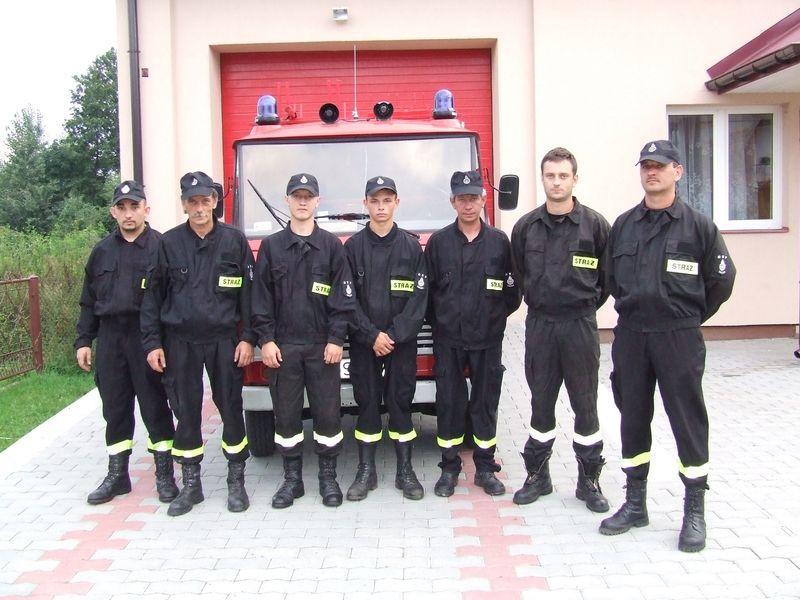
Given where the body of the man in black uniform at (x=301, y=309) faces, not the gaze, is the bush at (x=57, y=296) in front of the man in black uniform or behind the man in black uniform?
behind

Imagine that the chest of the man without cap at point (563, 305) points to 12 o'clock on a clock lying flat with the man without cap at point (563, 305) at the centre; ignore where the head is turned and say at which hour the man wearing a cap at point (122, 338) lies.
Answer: the man wearing a cap at point (122, 338) is roughly at 3 o'clock from the man without cap at point (563, 305).

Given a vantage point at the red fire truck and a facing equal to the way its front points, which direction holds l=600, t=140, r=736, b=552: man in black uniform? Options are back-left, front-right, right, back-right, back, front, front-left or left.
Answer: front-left

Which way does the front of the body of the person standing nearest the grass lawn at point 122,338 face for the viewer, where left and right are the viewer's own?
facing the viewer

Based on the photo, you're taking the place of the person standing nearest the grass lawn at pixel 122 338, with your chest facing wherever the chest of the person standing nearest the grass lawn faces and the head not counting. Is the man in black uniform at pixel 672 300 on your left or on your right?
on your left

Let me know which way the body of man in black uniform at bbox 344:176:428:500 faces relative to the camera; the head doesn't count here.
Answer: toward the camera

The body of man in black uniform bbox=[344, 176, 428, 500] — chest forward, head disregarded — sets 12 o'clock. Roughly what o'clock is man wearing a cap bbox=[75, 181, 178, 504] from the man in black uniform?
The man wearing a cap is roughly at 3 o'clock from the man in black uniform.
